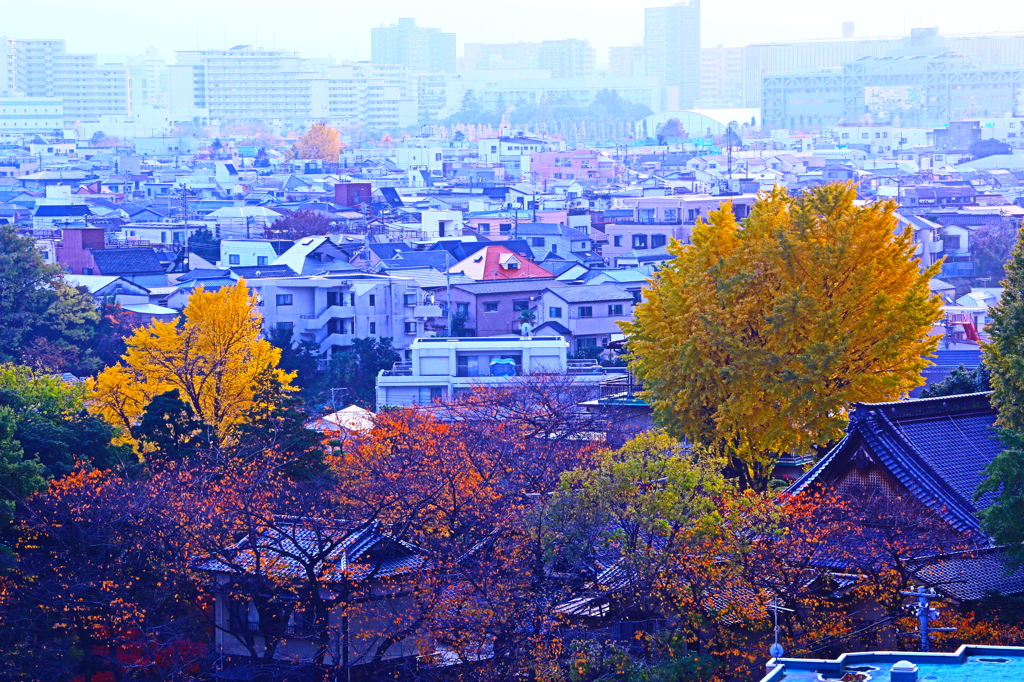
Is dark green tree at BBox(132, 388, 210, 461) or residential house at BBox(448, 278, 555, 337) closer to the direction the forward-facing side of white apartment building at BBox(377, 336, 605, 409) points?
the dark green tree

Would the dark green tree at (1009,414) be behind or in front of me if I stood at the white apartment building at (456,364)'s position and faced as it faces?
in front

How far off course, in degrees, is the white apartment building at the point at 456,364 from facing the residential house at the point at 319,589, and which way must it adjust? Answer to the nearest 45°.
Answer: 0° — it already faces it

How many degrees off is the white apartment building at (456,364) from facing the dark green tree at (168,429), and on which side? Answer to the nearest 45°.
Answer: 0° — it already faces it

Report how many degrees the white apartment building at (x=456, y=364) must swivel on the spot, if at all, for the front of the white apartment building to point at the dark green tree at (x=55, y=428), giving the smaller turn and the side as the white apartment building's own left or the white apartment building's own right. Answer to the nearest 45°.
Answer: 0° — it already faces it

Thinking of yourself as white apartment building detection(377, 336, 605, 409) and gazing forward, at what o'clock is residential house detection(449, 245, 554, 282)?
The residential house is roughly at 6 o'clock from the white apartment building.

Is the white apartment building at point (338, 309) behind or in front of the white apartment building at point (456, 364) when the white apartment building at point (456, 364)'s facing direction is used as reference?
behind

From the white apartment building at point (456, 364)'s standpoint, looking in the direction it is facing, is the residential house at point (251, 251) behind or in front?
behind

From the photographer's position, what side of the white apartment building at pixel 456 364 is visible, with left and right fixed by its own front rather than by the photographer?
front

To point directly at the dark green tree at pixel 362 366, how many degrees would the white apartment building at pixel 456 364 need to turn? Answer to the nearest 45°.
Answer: approximately 135° to its right

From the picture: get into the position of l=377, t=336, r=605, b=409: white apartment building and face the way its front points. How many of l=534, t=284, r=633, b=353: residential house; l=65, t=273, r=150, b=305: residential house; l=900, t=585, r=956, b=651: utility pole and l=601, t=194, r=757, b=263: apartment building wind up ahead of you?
1

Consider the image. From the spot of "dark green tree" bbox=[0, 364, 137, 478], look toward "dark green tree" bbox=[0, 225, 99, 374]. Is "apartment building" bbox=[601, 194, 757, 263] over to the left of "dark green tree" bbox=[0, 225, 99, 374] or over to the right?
right

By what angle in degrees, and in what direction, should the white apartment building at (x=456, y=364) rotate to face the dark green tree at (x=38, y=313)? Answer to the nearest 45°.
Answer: approximately 90° to its right

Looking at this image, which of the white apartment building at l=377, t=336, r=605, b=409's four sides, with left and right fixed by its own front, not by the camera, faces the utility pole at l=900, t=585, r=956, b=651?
front

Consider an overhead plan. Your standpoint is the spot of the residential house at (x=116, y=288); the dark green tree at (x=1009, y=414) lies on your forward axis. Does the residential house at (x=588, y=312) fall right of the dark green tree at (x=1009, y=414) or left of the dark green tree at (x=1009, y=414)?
left

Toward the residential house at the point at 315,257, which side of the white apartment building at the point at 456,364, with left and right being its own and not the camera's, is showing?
back

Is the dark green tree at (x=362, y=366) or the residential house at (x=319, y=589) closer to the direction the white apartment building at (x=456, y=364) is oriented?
the residential house
